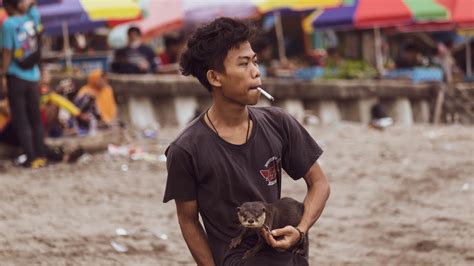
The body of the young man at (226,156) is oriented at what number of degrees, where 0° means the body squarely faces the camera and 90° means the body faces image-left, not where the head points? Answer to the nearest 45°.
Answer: approximately 315°

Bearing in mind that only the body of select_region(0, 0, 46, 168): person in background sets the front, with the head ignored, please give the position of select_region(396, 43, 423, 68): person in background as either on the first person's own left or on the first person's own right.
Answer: on the first person's own left

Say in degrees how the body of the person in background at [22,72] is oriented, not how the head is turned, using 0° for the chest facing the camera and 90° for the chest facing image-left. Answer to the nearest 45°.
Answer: approximately 315°

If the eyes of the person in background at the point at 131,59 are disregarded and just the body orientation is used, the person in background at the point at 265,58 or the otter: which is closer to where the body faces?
the otter

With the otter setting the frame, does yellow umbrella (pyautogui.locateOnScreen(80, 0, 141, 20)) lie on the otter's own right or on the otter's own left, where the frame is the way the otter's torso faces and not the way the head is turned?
on the otter's own right

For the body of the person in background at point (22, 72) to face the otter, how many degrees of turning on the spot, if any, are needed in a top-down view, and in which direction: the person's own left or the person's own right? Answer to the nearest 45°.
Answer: approximately 45° to the person's own right

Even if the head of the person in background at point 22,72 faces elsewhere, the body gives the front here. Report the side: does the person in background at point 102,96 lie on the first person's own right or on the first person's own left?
on the first person's own left

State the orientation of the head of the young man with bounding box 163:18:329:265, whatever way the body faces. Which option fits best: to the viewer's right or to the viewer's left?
to the viewer's right
